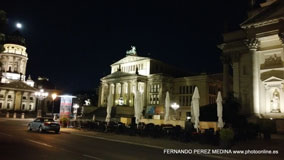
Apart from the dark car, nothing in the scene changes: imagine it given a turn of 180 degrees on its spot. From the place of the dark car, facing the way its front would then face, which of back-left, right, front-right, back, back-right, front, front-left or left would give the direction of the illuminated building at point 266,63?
front-left

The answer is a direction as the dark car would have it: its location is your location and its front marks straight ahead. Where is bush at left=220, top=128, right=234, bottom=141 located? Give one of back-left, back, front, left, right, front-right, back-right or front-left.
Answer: back
